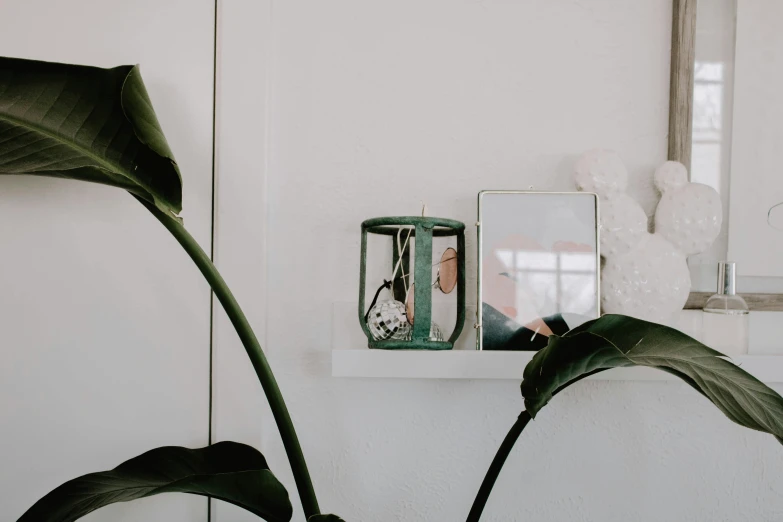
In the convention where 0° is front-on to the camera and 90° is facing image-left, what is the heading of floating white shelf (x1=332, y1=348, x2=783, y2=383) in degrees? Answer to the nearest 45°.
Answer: approximately 0°

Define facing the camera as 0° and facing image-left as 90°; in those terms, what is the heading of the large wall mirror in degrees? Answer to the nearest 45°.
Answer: approximately 0°
